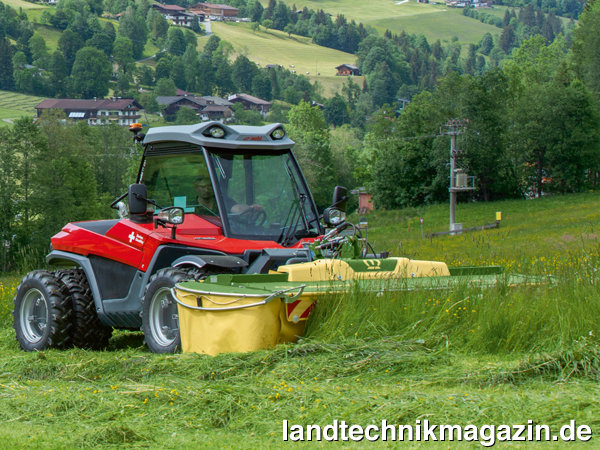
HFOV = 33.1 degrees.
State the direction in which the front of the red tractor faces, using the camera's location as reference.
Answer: facing the viewer and to the right of the viewer
